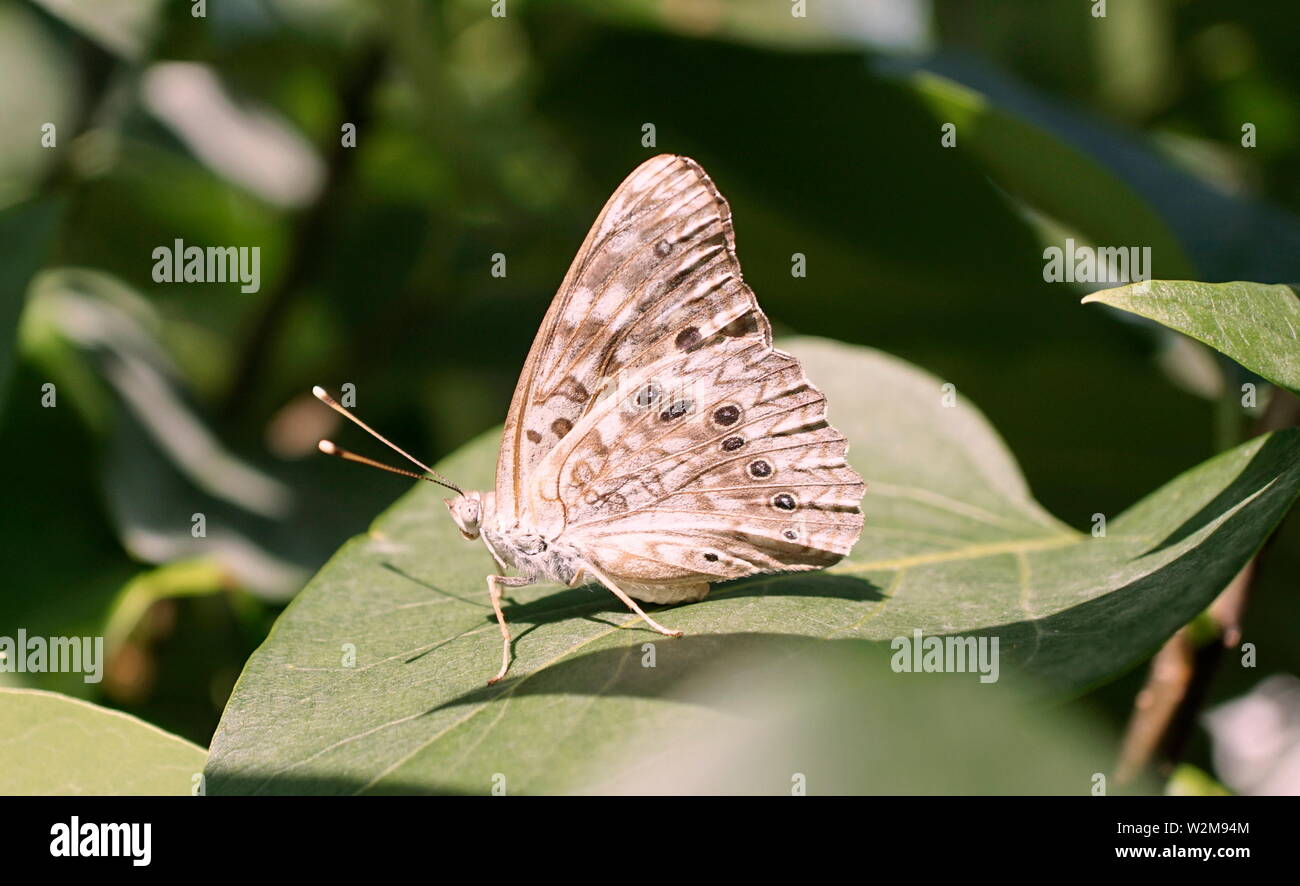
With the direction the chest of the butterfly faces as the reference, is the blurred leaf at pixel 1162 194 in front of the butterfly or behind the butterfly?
behind

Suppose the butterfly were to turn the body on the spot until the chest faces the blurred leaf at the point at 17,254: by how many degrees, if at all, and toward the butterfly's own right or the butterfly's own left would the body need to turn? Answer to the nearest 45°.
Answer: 0° — it already faces it

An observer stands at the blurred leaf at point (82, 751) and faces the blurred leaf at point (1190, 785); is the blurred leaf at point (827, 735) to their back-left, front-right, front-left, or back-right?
front-right

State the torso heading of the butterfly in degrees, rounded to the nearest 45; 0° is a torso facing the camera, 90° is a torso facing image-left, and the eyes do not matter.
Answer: approximately 90°

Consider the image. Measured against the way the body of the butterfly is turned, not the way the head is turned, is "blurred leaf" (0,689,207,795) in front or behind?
in front

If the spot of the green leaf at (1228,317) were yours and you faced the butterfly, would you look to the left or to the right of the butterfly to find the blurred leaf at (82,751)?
left

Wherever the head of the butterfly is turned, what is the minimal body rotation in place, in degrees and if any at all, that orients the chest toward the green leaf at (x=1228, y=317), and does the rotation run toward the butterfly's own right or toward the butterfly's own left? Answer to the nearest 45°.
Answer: approximately 135° to the butterfly's own left

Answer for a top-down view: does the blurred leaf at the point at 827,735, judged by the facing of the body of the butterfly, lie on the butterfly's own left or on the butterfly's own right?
on the butterfly's own left
